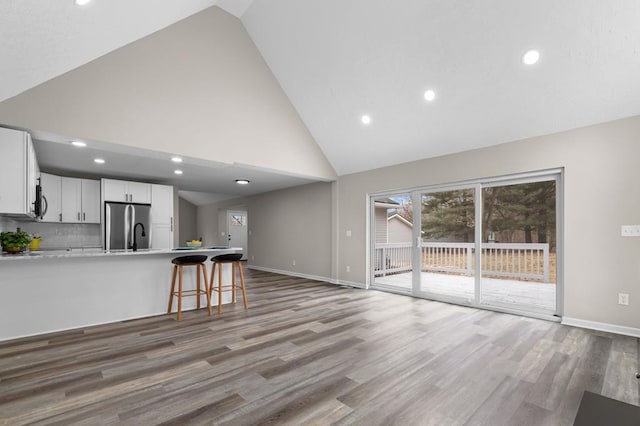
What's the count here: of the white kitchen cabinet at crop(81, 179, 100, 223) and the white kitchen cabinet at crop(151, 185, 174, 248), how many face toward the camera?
2

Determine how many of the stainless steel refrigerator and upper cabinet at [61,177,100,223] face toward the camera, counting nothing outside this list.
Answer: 2

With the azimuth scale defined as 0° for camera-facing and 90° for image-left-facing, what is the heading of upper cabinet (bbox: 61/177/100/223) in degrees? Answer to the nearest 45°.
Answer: approximately 0°

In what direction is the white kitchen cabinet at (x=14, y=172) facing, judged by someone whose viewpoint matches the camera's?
facing to the right of the viewer

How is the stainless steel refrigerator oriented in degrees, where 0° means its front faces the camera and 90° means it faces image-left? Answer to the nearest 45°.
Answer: approximately 0°

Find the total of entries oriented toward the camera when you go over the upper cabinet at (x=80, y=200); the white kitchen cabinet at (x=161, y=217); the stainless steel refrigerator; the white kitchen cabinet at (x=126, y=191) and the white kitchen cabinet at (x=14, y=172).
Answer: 4

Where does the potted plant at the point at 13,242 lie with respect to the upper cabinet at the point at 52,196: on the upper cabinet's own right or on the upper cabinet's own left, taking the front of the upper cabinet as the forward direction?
on the upper cabinet's own right

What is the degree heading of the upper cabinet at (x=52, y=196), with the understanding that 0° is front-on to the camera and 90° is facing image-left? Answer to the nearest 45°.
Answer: approximately 315°
